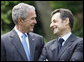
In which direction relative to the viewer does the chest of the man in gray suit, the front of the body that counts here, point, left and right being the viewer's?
facing the viewer and to the right of the viewer

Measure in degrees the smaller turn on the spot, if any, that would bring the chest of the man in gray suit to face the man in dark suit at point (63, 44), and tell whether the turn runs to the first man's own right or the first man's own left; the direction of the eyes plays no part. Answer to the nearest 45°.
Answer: approximately 45° to the first man's own left

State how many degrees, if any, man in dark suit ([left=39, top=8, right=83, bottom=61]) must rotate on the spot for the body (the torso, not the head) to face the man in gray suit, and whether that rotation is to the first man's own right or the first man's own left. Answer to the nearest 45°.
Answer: approximately 45° to the first man's own right

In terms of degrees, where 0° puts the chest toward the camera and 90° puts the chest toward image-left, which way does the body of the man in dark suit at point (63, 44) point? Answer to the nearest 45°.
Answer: approximately 45°

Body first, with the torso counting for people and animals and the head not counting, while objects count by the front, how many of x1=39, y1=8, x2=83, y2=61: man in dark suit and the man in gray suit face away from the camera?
0
